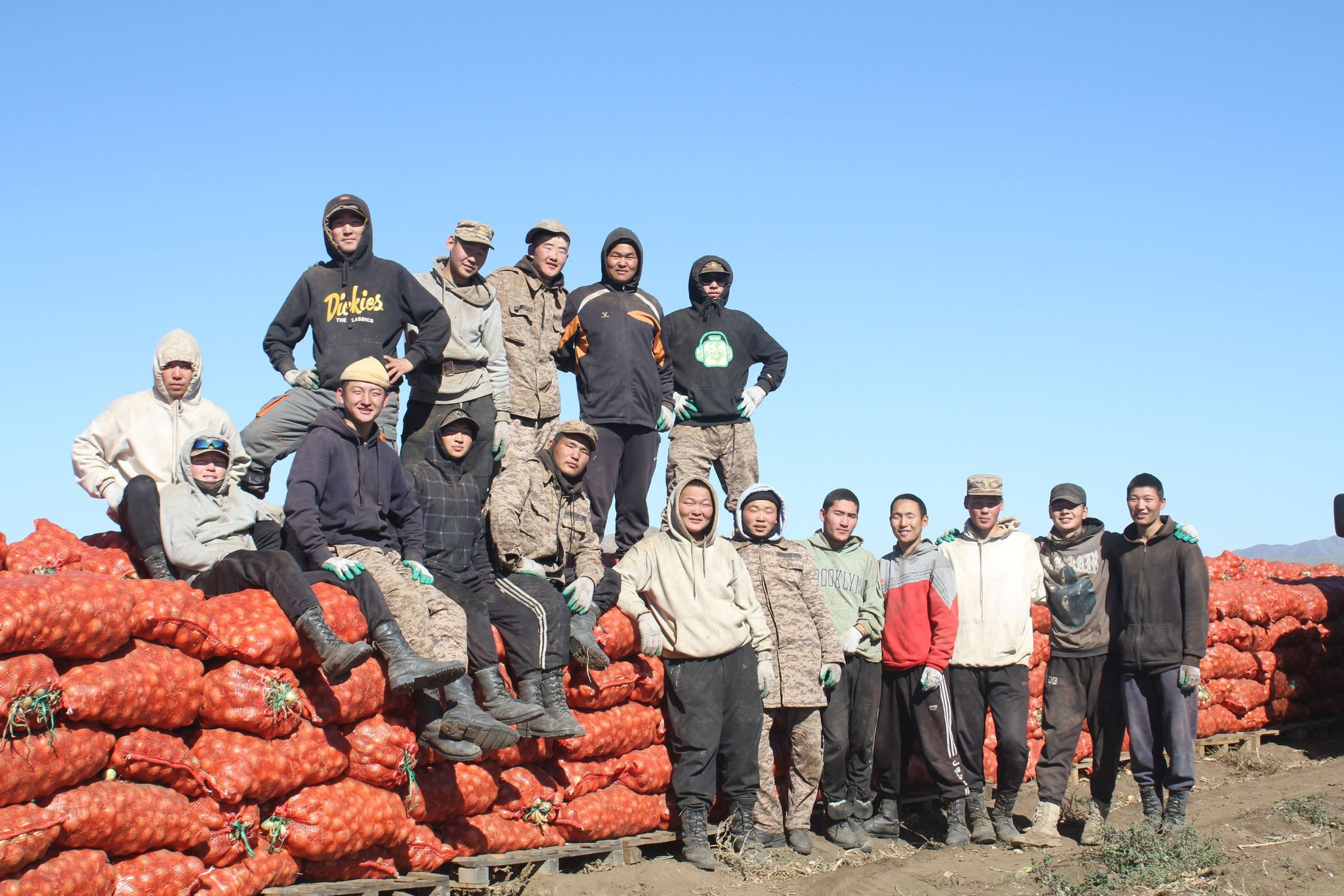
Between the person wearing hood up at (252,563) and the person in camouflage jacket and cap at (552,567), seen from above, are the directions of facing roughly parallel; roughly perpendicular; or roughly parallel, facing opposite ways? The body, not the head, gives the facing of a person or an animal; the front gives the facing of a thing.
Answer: roughly parallel

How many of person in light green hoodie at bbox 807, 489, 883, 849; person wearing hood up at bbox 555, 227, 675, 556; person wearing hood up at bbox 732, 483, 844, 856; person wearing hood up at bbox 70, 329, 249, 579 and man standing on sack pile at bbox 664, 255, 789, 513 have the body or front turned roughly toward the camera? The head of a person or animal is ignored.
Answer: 5

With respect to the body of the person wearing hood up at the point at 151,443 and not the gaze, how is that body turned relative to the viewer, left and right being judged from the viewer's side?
facing the viewer

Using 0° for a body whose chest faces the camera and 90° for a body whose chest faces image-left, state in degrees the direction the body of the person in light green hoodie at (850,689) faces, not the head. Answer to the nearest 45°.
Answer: approximately 0°

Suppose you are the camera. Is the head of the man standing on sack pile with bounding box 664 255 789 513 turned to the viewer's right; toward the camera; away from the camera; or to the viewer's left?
toward the camera

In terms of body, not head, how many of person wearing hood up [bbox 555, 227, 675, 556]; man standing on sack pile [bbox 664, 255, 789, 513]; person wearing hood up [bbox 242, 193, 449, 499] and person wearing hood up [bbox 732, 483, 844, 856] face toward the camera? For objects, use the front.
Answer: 4

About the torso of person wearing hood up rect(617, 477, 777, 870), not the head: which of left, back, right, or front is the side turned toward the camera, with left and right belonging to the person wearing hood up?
front

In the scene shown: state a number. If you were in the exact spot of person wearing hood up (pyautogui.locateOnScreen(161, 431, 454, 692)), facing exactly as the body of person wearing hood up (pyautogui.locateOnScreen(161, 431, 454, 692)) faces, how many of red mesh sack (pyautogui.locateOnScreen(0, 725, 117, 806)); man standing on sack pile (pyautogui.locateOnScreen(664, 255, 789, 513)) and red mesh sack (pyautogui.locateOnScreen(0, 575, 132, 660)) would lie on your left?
1

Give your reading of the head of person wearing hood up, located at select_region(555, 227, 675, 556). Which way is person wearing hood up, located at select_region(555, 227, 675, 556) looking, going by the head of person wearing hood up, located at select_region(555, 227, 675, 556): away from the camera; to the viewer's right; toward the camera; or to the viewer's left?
toward the camera

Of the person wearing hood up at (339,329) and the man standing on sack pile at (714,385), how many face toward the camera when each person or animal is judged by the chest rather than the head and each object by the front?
2

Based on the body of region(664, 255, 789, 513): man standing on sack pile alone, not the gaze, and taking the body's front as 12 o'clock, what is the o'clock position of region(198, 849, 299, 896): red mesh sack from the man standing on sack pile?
The red mesh sack is roughly at 1 o'clock from the man standing on sack pile.

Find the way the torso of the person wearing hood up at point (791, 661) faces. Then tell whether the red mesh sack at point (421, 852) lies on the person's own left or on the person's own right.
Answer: on the person's own right

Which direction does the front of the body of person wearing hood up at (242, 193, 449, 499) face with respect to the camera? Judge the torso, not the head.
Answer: toward the camera

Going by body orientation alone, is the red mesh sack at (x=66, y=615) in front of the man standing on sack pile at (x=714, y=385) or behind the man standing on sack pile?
in front

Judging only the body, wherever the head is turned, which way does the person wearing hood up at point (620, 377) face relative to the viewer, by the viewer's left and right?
facing the viewer

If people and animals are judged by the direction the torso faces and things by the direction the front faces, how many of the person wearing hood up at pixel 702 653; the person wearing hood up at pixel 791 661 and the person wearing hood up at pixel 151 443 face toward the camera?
3

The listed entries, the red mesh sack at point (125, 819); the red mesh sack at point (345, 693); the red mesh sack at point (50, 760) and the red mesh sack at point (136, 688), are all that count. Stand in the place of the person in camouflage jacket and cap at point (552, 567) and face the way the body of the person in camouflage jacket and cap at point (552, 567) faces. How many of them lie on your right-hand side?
4

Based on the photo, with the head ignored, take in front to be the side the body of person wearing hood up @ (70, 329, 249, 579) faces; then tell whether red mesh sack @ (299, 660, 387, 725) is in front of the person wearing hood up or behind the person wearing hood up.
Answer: in front
